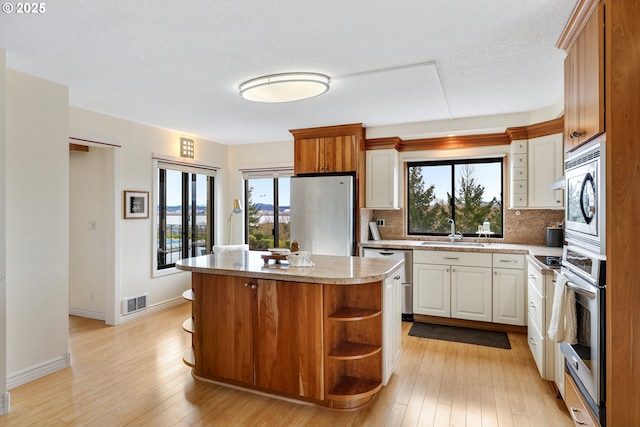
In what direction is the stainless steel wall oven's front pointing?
to the viewer's left

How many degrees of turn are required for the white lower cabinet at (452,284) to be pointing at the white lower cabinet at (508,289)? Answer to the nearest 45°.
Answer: approximately 90° to its left

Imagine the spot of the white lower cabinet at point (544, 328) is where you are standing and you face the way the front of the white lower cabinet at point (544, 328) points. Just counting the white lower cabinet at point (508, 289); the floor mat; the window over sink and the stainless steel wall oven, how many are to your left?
1

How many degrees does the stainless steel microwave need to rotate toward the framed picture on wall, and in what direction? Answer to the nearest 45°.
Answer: approximately 45° to its right

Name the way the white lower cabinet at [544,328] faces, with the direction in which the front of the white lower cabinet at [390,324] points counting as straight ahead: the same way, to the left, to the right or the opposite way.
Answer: the opposite way

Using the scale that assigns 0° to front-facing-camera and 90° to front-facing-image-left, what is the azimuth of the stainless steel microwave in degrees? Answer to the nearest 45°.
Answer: approximately 45°

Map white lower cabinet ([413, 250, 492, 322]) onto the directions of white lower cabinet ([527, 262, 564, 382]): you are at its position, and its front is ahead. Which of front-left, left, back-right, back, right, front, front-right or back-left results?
front-right

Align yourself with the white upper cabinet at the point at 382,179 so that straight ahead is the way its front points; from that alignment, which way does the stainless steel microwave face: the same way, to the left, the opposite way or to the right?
to the right

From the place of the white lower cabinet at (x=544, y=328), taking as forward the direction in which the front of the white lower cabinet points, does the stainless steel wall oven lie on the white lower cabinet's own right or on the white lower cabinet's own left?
on the white lower cabinet's own left

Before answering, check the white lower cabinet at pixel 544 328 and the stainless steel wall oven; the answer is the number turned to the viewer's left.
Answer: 2

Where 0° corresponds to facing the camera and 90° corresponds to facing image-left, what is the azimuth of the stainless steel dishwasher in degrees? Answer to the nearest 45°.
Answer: approximately 0°

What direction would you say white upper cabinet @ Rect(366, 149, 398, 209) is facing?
toward the camera

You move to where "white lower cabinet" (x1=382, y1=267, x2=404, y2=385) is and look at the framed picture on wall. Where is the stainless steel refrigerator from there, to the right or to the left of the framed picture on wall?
right

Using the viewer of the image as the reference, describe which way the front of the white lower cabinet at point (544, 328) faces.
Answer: facing to the left of the viewer

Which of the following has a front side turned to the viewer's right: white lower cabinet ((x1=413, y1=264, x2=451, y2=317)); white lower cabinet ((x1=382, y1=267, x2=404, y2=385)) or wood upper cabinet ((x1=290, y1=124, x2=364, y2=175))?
white lower cabinet ((x1=382, y1=267, x2=404, y2=385))
